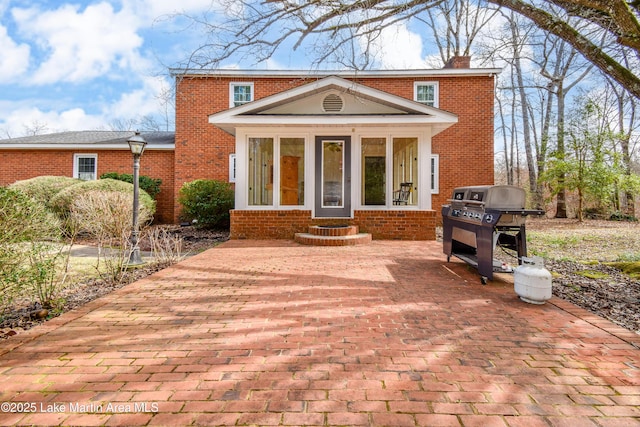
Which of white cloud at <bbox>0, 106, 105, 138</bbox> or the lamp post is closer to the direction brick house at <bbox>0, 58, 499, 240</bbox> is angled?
the lamp post

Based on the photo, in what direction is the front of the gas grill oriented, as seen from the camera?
facing the viewer and to the left of the viewer

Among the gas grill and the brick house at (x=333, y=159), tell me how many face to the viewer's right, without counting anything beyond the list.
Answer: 0

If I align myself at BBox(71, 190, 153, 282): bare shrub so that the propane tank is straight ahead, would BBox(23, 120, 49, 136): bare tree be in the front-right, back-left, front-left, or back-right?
back-left

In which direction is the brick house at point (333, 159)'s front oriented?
toward the camera

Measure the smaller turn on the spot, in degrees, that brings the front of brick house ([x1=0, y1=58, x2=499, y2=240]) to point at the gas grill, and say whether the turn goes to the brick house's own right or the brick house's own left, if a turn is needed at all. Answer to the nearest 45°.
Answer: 0° — it already faces it
